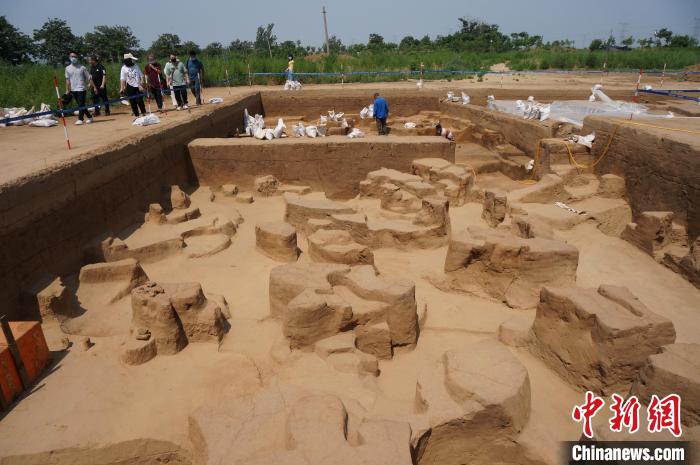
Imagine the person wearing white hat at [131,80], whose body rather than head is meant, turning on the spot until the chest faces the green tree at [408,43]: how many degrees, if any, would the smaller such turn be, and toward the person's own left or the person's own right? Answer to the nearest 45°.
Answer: approximately 90° to the person's own left

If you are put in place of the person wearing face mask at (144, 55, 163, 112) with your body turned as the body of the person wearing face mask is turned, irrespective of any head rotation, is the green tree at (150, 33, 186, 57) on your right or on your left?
on your left

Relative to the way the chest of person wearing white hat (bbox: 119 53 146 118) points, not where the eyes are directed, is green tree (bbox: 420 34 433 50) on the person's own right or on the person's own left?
on the person's own left

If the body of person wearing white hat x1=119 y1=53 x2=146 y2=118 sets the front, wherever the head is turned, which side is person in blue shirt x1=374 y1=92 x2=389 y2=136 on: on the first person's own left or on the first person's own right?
on the first person's own left

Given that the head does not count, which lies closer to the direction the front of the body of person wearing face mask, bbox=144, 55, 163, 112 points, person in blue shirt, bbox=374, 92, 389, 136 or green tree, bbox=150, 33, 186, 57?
the person in blue shirt

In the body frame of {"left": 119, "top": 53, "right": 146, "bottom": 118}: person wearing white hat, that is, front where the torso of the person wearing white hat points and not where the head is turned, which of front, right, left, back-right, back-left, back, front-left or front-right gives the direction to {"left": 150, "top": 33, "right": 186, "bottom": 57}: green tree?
back-left

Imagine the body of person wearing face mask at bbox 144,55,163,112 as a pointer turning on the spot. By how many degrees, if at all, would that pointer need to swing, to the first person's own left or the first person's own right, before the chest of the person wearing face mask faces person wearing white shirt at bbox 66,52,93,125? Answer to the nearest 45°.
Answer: approximately 90° to the first person's own right

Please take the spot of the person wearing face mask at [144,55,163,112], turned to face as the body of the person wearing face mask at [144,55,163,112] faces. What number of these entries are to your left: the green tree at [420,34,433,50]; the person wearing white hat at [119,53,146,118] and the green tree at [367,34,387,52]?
2

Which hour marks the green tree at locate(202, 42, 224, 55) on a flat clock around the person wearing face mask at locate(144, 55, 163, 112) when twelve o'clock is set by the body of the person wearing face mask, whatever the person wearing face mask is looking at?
The green tree is roughly at 8 o'clock from the person wearing face mask.

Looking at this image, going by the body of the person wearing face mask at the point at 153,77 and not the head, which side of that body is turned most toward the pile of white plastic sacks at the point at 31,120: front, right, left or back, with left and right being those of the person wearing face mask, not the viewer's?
right
